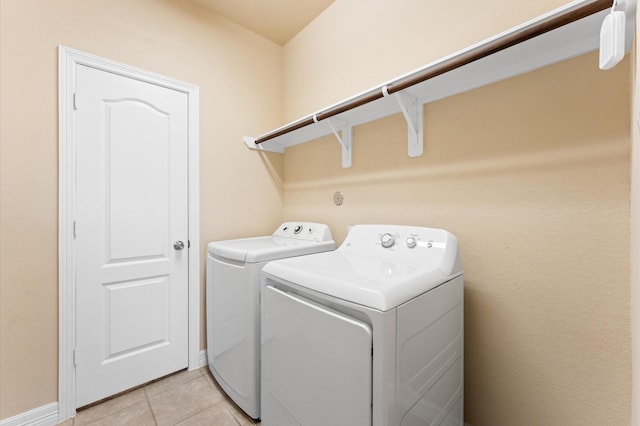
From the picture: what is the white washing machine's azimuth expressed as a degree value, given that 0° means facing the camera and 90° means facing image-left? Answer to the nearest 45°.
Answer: approximately 45°

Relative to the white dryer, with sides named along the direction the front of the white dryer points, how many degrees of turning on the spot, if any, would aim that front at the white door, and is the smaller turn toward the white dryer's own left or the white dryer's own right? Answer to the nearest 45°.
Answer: approximately 45° to the white dryer's own right

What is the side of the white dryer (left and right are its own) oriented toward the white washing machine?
right

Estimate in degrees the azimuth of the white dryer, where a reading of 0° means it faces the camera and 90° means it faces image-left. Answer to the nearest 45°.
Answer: approximately 45°

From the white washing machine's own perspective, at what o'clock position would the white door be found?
The white door is roughly at 2 o'clock from the white washing machine.
